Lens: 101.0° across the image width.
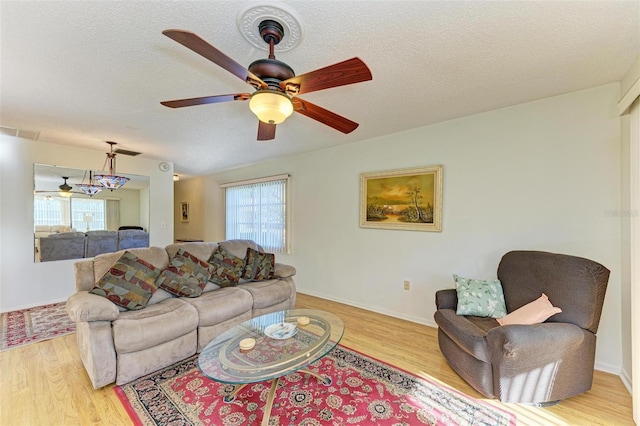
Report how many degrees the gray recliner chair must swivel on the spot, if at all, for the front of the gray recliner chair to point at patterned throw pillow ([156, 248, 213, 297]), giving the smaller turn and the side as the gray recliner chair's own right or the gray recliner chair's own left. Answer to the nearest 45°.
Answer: approximately 45° to the gray recliner chair's own right

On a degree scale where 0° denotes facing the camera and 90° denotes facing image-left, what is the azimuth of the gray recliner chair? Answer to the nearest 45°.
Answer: approximately 45°

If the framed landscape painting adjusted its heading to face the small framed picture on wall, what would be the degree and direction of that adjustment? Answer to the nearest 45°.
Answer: approximately 45° to its right

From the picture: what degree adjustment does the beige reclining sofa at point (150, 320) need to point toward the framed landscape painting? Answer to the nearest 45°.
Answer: approximately 45° to its left

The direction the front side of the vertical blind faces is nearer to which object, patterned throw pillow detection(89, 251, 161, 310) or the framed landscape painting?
the patterned throw pillow

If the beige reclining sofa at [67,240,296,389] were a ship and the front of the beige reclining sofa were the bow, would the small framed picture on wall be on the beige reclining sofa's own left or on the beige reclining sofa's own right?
on the beige reclining sofa's own left

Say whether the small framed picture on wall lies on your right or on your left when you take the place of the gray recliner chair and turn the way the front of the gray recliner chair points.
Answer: on your right

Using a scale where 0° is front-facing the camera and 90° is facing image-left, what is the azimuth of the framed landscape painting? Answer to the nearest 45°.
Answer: approximately 45°

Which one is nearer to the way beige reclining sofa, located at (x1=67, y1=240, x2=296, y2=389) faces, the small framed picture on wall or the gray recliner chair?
the gray recliner chair

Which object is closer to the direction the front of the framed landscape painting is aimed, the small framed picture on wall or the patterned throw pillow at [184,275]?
the patterned throw pillow

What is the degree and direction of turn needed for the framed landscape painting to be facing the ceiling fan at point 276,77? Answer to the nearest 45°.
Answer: approximately 45° to its left
